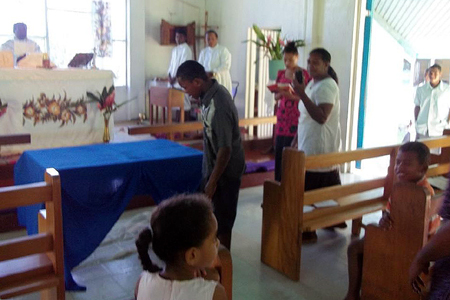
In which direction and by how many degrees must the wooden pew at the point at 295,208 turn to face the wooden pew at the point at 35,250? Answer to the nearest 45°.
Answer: approximately 90° to its left

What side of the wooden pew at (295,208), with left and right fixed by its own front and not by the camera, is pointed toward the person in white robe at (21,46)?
front

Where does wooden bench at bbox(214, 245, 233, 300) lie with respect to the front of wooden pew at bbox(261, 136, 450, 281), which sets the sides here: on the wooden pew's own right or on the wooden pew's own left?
on the wooden pew's own left

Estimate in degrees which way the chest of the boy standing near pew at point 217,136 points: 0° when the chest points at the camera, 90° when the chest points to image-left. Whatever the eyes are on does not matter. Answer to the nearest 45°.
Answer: approximately 90°

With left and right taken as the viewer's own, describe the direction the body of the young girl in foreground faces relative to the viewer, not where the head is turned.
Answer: facing away from the viewer and to the right of the viewer

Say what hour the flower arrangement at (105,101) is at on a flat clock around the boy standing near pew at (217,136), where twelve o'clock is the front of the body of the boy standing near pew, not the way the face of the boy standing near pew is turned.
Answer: The flower arrangement is roughly at 2 o'clock from the boy standing near pew.

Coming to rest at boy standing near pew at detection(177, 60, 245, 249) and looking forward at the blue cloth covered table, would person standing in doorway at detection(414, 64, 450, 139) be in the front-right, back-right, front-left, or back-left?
back-right

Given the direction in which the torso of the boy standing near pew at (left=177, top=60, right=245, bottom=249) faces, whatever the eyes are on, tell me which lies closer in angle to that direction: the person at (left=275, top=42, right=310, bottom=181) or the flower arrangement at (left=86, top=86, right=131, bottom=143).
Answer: the flower arrangement

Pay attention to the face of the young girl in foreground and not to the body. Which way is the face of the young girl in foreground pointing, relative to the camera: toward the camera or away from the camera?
away from the camera

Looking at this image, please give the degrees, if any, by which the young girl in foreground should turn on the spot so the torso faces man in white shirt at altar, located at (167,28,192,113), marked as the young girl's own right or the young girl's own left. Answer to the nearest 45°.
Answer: approximately 45° to the young girl's own left
